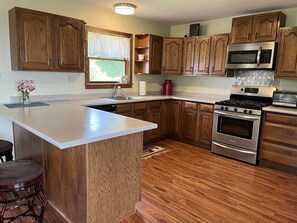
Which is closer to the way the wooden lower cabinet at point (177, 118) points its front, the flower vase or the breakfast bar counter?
the breakfast bar counter

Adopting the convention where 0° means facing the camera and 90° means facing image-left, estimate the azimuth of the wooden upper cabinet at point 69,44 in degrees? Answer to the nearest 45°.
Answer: approximately 315°

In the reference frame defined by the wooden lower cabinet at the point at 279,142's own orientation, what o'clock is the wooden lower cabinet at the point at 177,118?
the wooden lower cabinet at the point at 177,118 is roughly at 2 o'clock from the wooden lower cabinet at the point at 279,142.

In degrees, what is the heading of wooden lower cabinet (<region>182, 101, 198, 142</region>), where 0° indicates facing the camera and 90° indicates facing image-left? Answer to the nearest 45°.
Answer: approximately 45°

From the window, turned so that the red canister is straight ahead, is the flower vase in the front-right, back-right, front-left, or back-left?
back-right

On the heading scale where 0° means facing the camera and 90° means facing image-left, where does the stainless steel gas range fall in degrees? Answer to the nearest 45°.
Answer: approximately 45°

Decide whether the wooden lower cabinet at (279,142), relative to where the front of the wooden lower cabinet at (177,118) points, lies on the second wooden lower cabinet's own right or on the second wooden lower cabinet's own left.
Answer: on the second wooden lower cabinet's own left

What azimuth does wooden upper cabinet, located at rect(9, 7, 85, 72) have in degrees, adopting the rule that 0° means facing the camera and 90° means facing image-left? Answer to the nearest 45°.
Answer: approximately 315°

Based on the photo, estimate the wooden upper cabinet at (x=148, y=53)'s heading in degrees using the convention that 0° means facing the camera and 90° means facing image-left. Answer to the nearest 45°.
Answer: approximately 315°
